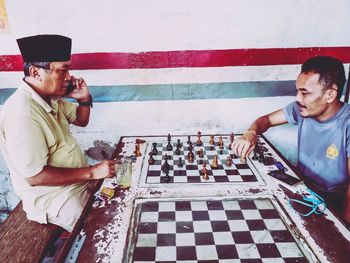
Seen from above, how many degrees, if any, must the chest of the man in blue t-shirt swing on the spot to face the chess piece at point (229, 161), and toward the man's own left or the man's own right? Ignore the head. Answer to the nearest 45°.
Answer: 0° — they already face it

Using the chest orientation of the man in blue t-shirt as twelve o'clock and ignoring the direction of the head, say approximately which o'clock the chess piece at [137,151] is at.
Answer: The chess piece is roughly at 1 o'clock from the man in blue t-shirt.

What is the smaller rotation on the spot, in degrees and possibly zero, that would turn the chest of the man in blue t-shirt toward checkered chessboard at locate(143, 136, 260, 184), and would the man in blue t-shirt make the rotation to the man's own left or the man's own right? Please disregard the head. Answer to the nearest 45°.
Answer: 0° — they already face it

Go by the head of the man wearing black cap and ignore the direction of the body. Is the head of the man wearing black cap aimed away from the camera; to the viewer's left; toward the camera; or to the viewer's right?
to the viewer's right

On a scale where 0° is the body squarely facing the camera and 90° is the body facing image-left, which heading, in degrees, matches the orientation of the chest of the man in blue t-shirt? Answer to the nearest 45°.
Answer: approximately 45°
